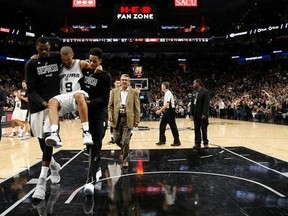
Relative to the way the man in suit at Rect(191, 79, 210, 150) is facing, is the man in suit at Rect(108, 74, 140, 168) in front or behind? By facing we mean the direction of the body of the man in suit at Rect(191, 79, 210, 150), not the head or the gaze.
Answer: in front

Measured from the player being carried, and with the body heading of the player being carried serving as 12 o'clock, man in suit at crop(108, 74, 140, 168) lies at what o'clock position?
The man in suit is roughly at 7 o'clock from the player being carried.

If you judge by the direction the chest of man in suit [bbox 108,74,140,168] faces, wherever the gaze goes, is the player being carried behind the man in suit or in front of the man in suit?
in front

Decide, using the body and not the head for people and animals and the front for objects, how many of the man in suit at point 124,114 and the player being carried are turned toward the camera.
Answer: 2

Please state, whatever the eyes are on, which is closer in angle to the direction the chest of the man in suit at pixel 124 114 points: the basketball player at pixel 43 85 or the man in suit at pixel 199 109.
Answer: the basketball player

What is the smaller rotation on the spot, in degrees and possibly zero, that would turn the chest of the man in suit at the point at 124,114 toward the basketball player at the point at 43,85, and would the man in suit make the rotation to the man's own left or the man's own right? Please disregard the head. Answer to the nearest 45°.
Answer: approximately 45° to the man's own right

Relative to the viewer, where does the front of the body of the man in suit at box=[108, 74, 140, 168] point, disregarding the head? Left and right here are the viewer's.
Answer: facing the viewer

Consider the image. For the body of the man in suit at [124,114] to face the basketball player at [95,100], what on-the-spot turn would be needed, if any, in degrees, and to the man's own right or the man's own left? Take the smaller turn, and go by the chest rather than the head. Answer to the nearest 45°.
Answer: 0° — they already face them

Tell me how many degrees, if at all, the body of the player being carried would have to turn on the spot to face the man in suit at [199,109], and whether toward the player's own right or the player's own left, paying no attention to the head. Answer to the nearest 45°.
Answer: approximately 135° to the player's own left

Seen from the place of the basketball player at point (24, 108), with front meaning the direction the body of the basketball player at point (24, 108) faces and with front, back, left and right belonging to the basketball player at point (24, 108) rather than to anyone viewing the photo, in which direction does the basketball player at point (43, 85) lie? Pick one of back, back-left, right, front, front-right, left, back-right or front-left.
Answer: front-left
